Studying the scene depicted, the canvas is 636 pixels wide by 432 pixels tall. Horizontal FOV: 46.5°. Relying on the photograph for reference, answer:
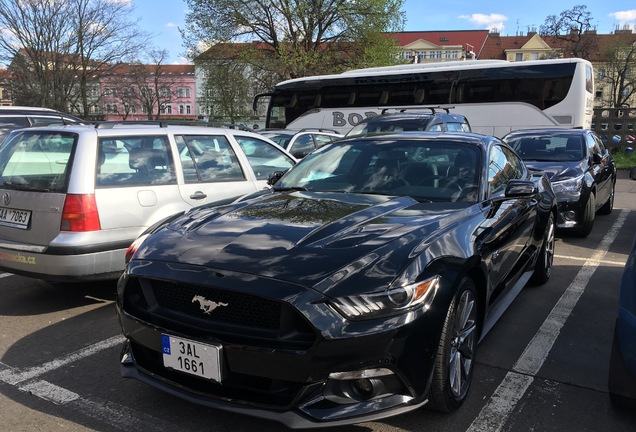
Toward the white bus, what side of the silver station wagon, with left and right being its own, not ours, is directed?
front

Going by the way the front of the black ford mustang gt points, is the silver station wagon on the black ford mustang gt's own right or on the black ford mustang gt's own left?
on the black ford mustang gt's own right

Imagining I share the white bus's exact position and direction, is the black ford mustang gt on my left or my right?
on my left

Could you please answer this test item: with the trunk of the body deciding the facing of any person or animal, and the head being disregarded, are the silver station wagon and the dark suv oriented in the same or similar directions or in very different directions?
very different directions

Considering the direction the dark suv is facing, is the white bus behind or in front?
behind

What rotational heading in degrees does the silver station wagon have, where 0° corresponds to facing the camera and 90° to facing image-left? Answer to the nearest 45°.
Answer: approximately 225°

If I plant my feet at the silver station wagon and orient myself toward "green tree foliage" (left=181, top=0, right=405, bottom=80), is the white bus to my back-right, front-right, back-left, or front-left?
front-right

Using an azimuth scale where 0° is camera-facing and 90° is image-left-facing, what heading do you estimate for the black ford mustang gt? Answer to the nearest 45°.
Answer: approximately 45°

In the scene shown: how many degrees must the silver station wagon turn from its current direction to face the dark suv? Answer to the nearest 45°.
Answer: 0° — it already faces it

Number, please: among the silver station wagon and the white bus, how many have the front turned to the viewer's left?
1

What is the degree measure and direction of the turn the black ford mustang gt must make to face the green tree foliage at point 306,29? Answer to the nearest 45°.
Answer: approximately 135° to its right

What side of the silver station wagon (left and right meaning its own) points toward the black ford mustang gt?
right

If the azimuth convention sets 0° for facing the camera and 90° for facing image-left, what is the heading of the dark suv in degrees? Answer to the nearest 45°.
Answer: approximately 45°

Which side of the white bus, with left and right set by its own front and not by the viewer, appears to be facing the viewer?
left

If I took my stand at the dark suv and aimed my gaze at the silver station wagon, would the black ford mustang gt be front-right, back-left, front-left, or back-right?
front-left
